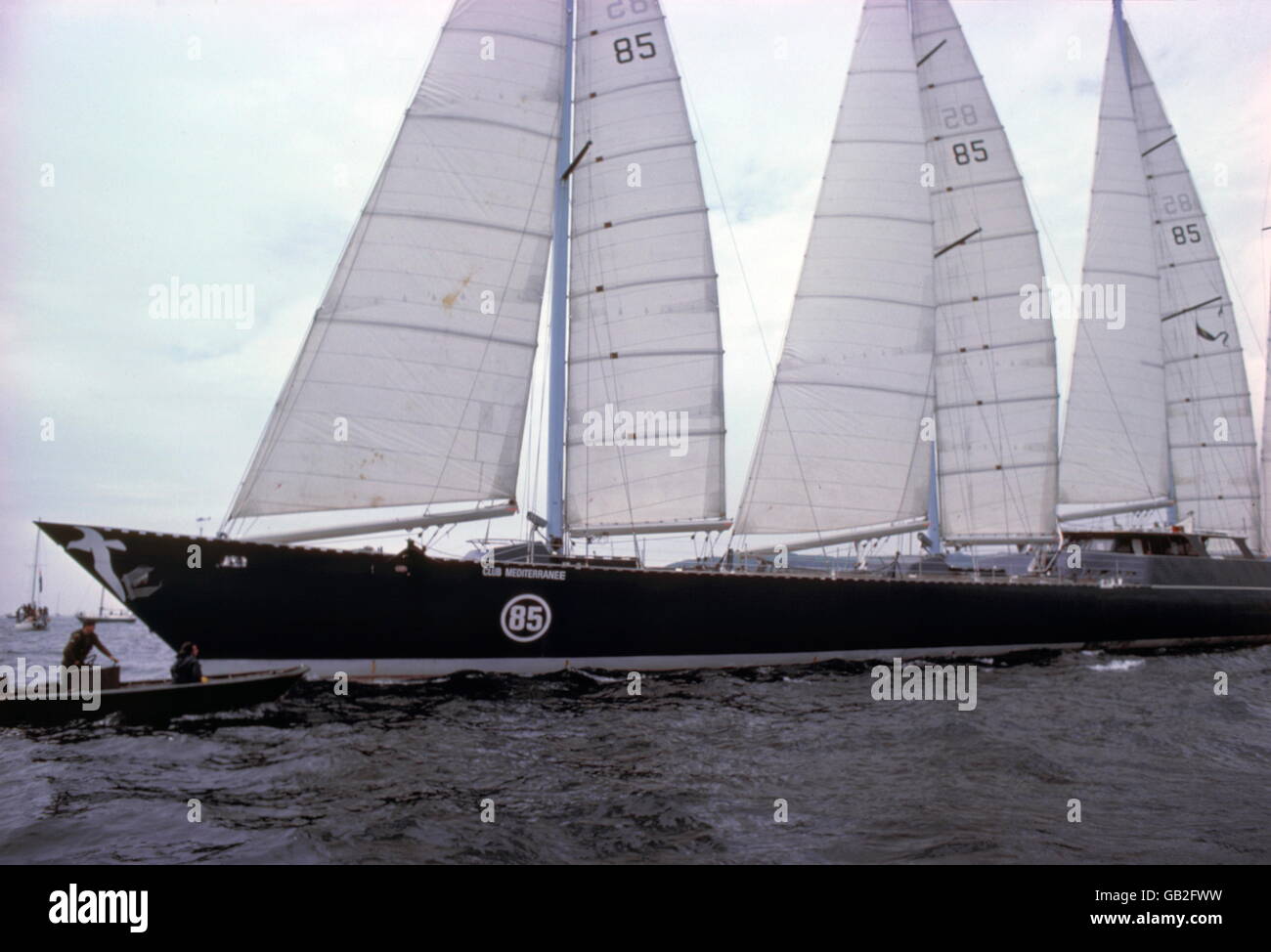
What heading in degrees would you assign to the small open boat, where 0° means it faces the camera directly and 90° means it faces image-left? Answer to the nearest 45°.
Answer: approximately 270°
